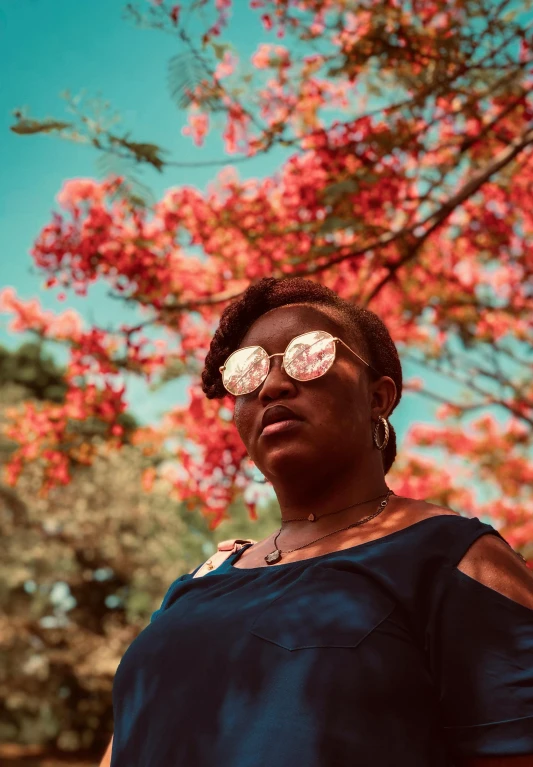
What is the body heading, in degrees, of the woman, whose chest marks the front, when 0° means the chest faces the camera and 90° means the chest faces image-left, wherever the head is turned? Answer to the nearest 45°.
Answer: approximately 45°

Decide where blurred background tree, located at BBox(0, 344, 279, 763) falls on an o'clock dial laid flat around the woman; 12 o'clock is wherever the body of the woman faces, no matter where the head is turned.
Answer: The blurred background tree is roughly at 4 o'clock from the woman.
